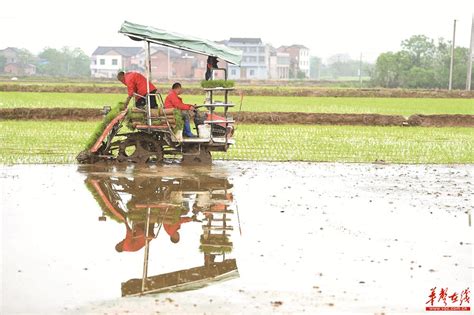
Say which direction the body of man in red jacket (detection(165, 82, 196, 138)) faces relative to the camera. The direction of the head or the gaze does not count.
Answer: to the viewer's right

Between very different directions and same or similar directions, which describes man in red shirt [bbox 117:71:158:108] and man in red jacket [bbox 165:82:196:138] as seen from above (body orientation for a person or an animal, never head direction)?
very different directions

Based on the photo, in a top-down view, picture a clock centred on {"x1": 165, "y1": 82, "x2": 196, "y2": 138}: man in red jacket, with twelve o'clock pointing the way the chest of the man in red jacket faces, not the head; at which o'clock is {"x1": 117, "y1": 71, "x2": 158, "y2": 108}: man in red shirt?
The man in red shirt is roughly at 6 o'clock from the man in red jacket.

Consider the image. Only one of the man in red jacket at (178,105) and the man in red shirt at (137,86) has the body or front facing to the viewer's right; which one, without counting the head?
the man in red jacket

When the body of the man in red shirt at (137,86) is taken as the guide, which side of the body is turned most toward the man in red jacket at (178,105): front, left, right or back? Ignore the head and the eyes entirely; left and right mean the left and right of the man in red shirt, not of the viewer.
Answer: back
